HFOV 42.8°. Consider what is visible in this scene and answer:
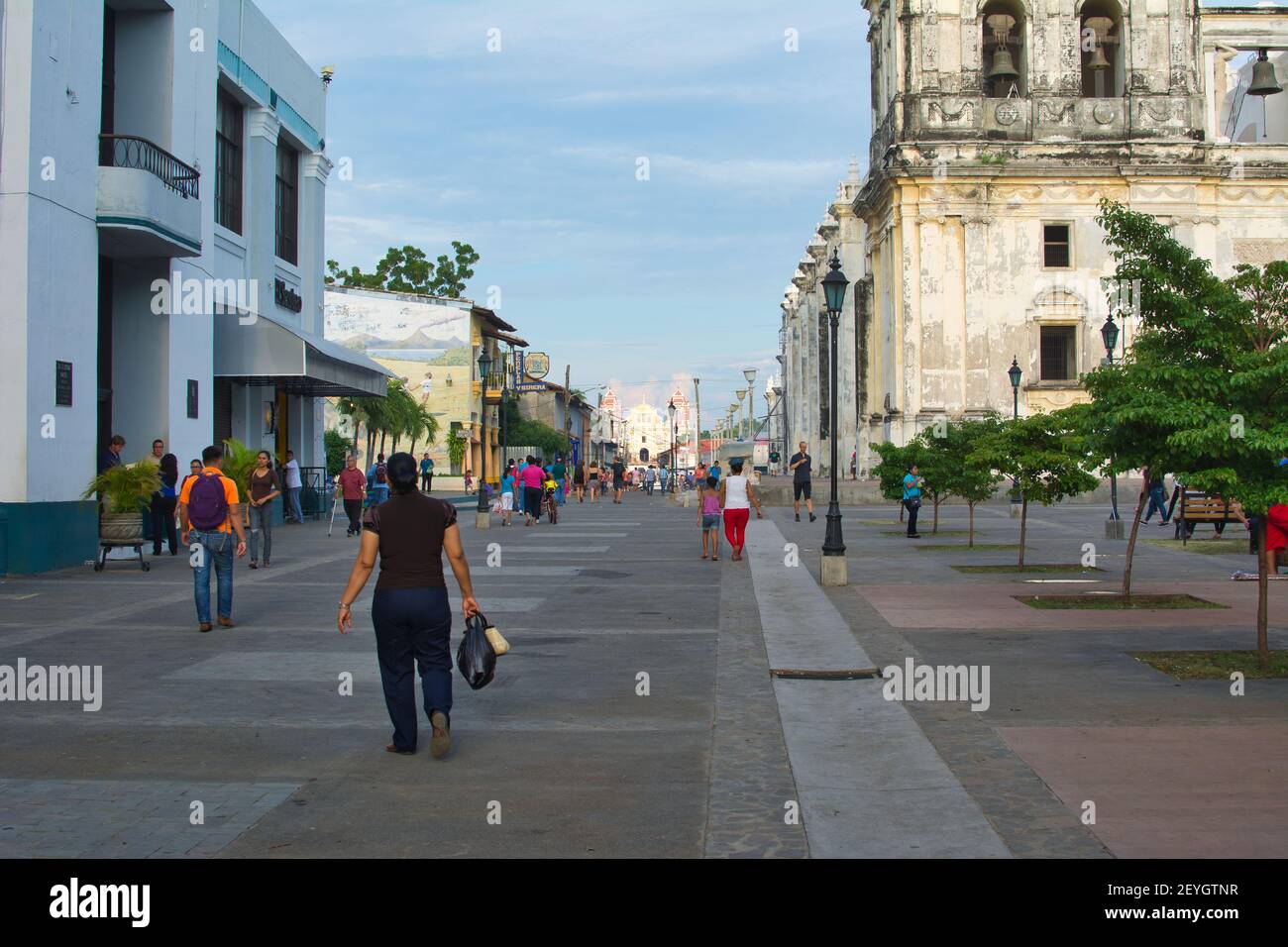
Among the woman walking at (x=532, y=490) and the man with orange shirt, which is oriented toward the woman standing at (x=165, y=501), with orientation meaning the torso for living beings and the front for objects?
the man with orange shirt

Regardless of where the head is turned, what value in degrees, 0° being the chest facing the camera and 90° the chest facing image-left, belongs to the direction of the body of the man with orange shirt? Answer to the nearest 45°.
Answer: approximately 180°

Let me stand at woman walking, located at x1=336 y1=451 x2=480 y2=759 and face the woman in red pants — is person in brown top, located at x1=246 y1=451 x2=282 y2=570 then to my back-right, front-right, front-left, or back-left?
front-left

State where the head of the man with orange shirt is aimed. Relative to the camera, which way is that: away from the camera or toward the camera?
away from the camera

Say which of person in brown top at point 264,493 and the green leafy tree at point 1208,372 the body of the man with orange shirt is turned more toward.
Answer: the person in brown top

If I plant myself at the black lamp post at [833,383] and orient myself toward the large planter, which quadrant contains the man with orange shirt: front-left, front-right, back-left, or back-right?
front-left

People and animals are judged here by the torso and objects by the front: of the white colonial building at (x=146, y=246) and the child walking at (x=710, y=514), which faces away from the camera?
the child walking

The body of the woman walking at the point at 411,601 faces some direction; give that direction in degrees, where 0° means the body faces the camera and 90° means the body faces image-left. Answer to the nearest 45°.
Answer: approximately 180°

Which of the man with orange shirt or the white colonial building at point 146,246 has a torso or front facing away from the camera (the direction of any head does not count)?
the man with orange shirt

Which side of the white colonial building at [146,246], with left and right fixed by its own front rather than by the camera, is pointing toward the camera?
right

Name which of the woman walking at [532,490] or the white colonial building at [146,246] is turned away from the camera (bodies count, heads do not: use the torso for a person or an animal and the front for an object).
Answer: the woman walking

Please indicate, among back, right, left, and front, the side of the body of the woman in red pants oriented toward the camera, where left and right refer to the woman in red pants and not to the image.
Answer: back

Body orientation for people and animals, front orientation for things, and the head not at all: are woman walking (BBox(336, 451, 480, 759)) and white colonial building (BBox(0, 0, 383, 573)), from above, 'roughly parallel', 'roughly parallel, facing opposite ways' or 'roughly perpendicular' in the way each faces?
roughly perpendicular
